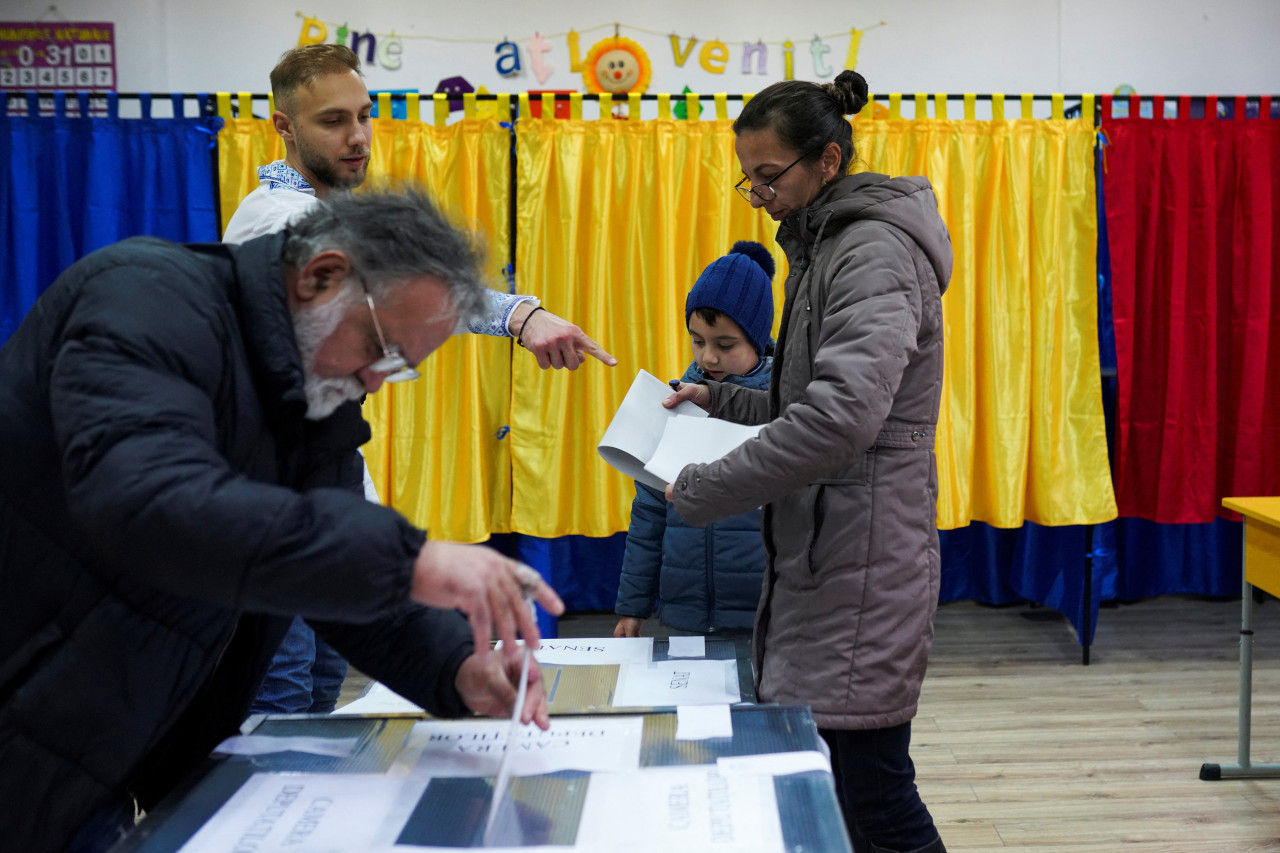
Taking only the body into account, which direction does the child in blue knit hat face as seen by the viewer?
toward the camera

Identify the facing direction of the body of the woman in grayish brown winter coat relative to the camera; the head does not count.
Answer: to the viewer's left

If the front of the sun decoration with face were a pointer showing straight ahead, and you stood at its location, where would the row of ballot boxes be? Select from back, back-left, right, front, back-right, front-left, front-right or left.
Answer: front

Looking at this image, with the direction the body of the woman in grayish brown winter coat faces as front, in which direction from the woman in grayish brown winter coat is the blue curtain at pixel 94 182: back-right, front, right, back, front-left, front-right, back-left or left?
front-right

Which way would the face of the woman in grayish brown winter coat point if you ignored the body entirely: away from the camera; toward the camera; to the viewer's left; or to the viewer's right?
to the viewer's left

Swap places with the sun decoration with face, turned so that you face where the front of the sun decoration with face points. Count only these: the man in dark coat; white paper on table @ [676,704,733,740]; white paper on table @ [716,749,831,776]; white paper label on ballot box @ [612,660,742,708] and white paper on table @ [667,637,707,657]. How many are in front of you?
5

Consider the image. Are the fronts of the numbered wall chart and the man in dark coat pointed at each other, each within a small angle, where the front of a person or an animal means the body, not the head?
no

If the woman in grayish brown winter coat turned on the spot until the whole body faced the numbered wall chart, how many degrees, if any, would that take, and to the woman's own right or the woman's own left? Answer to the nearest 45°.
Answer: approximately 45° to the woman's own right

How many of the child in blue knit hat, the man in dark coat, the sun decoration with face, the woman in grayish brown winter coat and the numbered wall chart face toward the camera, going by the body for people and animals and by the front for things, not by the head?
3

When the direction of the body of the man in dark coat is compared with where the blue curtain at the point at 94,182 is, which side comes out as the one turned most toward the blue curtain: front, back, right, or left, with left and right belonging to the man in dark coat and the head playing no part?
left

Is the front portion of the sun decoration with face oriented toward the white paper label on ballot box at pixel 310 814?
yes

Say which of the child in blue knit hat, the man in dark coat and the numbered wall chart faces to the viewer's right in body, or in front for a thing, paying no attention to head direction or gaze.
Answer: the man in dark coat

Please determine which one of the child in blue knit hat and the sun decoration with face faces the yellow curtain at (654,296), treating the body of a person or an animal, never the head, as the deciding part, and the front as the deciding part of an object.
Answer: the sun decoration with face

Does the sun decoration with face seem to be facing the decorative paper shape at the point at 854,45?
no

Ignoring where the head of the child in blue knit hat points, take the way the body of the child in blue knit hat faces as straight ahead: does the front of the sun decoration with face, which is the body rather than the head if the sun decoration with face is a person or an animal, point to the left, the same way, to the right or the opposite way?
the same way

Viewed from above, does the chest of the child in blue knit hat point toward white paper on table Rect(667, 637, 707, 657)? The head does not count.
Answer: yes

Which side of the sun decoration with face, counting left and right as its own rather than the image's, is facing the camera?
front
